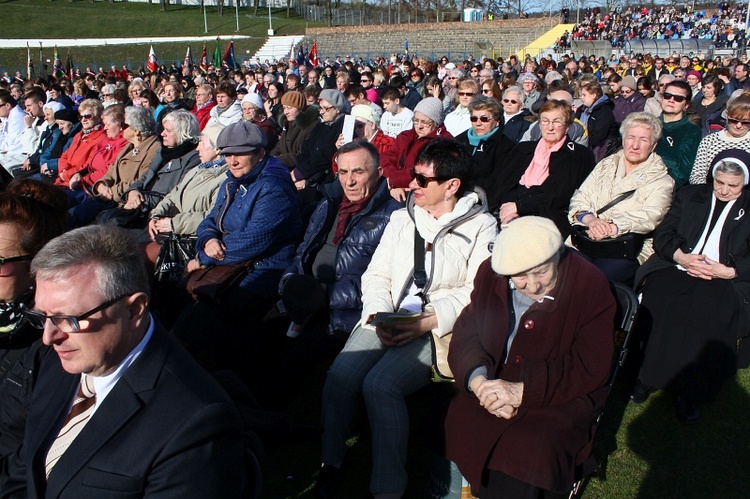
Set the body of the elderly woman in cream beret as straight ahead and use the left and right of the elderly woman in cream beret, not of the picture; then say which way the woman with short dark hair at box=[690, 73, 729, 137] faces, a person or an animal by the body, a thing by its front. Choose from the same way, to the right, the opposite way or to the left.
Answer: the same way

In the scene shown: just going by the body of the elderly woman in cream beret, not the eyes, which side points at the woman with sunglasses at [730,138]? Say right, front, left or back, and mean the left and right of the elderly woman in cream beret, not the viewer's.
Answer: back

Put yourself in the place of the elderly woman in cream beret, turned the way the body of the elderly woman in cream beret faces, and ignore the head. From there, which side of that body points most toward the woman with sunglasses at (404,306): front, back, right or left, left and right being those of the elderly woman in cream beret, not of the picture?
right

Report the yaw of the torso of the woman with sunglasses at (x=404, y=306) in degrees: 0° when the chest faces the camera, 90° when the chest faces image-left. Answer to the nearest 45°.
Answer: approximately 45°

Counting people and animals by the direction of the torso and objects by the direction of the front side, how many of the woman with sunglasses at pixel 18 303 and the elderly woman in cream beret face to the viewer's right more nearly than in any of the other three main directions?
0

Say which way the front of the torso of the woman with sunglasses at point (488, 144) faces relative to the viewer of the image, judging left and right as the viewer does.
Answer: facing the viewer and to the left of the viewer

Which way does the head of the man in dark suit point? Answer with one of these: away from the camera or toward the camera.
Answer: toward the camera

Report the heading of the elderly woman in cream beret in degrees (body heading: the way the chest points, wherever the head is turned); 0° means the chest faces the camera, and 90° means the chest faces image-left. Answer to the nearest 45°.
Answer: approximately 45°

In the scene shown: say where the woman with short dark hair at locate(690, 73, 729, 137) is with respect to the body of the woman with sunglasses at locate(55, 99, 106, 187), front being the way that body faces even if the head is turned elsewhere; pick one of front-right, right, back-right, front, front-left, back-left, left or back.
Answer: back-left

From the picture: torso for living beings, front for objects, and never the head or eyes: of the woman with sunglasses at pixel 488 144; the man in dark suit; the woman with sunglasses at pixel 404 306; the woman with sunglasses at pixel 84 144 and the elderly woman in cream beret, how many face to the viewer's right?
0

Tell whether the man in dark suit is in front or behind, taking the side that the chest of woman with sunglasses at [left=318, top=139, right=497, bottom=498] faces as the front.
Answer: in front

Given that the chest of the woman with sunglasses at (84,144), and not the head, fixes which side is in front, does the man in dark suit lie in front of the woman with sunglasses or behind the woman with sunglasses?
in front

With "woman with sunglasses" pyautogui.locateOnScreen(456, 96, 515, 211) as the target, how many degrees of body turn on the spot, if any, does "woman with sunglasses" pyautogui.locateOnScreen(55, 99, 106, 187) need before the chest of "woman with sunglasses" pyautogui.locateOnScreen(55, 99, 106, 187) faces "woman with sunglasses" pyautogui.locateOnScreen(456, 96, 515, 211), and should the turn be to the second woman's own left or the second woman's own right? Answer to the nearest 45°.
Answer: approximately 90° to the second woman's own left

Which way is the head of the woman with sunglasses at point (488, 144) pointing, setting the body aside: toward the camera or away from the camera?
toward the camera

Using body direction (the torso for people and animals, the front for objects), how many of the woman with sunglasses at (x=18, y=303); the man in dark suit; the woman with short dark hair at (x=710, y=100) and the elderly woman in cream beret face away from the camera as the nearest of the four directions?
0

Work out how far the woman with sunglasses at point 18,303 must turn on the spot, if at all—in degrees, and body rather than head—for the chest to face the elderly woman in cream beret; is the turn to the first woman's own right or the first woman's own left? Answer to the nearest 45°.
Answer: approximately 90° to the first woman's own left
